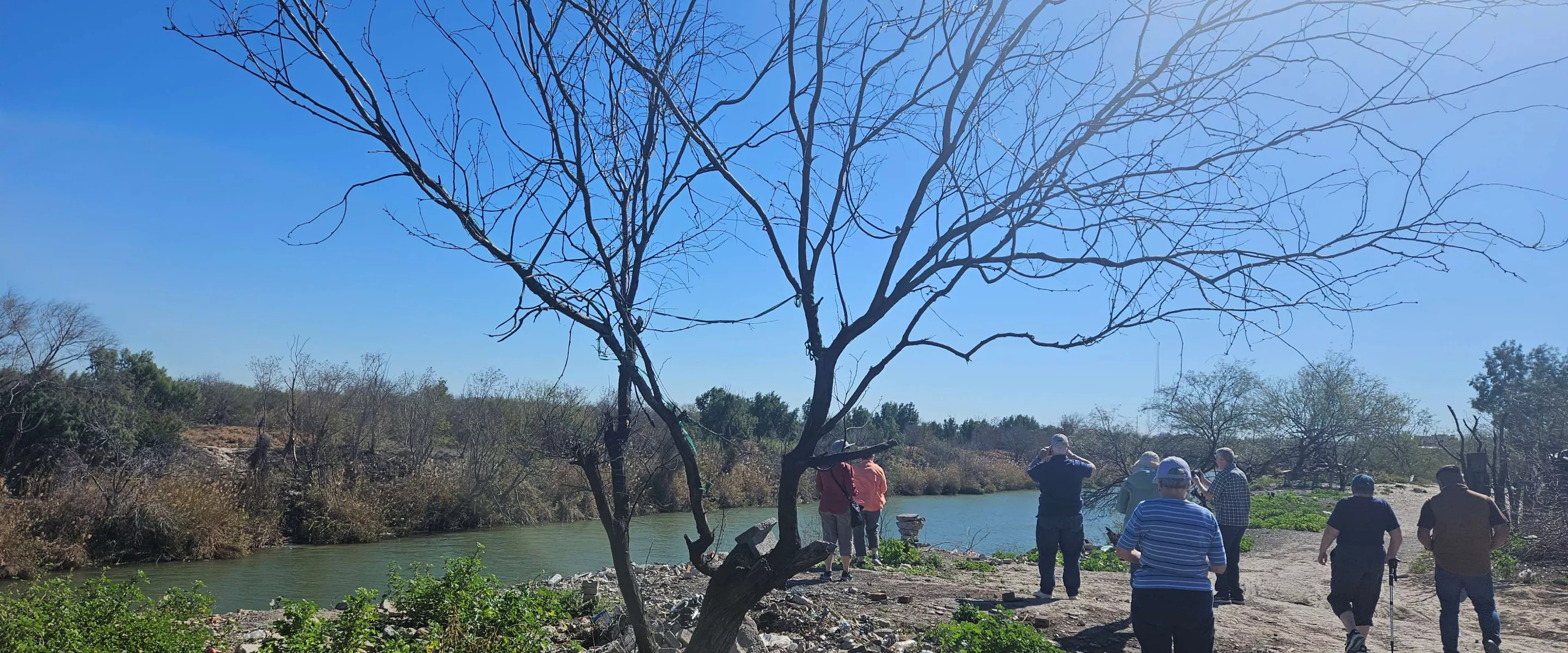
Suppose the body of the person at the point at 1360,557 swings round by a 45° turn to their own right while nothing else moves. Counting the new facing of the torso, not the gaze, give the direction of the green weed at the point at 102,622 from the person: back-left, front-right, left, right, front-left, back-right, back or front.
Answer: back

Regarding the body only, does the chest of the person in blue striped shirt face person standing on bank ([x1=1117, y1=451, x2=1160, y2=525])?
yes

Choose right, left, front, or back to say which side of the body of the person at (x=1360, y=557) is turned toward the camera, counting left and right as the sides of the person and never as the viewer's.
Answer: back

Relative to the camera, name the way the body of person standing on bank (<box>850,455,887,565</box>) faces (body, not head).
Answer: away from the camera

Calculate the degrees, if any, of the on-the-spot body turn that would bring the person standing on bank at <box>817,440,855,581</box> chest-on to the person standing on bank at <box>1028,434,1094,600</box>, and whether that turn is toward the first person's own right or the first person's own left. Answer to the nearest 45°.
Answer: approximately 135° to the first person's own right

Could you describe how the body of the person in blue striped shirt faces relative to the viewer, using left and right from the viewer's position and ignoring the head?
facing away from the viewer

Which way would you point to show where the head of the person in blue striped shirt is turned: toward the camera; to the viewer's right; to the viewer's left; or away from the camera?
away from the camera

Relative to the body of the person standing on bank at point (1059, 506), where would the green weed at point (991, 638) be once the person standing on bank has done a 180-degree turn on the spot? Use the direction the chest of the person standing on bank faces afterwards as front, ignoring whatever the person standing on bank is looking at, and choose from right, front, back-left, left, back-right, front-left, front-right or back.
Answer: front

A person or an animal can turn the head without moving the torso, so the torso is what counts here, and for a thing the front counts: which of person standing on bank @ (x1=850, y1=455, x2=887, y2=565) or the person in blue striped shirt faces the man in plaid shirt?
the person in blue striped shirt

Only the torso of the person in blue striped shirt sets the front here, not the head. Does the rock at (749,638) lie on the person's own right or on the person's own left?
on the person's own left

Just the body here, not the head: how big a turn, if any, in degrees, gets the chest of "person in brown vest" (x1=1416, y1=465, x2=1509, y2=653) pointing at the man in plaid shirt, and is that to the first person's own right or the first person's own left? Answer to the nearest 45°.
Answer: approximately 45° to the first person's own left

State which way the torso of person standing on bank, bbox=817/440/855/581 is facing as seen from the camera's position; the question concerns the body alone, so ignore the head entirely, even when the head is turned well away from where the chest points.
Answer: away from the camera

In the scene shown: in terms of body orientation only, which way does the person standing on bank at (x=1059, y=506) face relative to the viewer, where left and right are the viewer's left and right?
facing away from the viewer
